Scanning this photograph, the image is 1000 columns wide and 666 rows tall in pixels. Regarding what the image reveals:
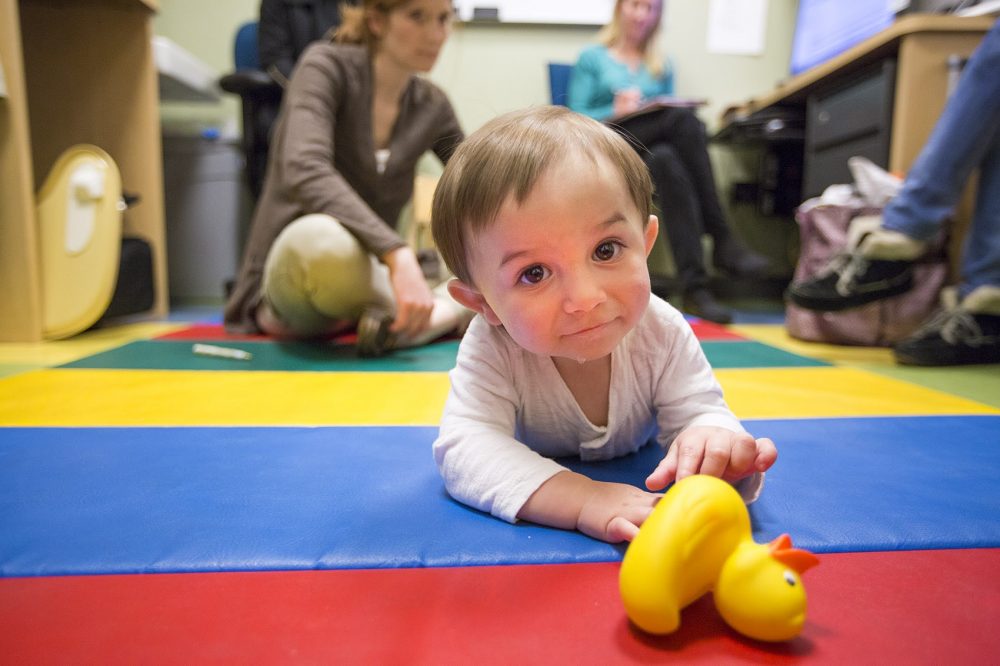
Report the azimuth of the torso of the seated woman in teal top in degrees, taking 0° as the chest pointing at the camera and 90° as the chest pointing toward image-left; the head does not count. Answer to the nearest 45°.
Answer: approximately 315°

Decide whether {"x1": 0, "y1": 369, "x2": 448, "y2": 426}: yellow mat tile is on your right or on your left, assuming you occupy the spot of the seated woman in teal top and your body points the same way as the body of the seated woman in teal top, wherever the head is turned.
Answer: on your right

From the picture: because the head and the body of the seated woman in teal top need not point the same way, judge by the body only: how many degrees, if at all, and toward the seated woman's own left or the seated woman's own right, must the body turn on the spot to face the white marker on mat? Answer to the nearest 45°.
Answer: approximately 90° to the seated woman's own right

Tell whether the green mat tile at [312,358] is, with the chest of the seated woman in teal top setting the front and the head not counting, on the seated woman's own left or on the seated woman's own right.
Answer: on the seated woman's own right

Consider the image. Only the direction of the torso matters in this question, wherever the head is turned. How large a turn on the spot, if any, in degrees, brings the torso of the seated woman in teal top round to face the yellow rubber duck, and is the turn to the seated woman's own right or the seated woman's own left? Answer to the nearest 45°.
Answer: approximately 45° to the seated woman's own right

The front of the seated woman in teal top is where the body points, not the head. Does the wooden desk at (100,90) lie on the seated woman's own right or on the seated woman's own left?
on the seated woman's own right

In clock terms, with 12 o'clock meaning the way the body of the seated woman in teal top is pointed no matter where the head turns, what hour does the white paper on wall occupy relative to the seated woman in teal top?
The white paper on wall is roughly at 8 o'clock from the seated woman in teal top.

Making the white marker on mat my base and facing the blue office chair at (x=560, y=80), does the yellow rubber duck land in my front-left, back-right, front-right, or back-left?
back-right
